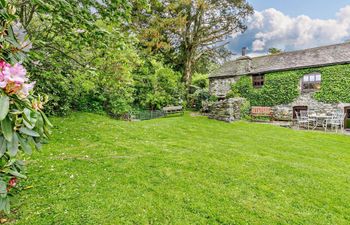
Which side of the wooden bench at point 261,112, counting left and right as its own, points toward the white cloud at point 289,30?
back

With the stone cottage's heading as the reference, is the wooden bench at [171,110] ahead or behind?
ahead

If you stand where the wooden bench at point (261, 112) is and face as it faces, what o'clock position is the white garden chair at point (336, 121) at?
The white garden chair is roughly at 10 o'clock from the wooden bench.

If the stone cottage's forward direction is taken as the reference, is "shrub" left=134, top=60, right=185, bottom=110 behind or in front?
in front

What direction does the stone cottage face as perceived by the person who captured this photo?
facing the viewer and to the left of the viewer

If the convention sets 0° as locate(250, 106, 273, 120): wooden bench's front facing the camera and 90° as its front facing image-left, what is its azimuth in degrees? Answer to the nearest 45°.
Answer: approximately 0°

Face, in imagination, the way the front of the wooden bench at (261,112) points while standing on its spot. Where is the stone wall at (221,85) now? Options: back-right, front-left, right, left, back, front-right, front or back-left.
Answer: back-right

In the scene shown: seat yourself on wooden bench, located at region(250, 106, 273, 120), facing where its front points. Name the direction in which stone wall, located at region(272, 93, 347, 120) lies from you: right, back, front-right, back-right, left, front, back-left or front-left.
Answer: left

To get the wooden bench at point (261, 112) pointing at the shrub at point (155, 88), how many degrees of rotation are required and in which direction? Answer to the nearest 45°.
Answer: approximately 90° to its right

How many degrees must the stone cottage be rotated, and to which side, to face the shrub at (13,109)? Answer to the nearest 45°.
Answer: approximately 45° to its left
